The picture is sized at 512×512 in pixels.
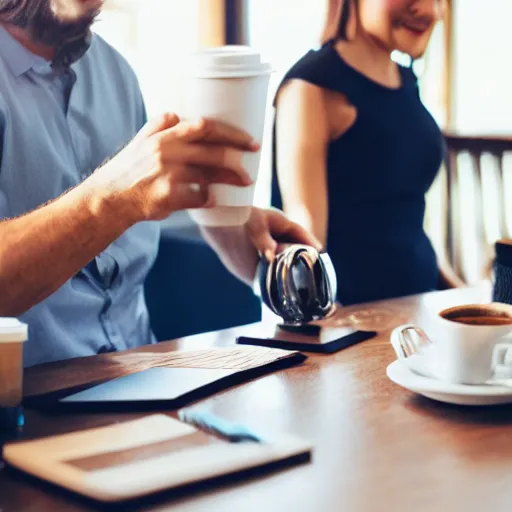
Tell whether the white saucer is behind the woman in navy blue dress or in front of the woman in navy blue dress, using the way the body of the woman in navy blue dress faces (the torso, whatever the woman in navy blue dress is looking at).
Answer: in front

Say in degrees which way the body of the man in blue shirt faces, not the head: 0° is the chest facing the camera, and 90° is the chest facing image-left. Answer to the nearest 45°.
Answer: approximately 315°

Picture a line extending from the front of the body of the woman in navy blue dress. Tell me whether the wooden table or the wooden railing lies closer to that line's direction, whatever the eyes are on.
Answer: the wooden table

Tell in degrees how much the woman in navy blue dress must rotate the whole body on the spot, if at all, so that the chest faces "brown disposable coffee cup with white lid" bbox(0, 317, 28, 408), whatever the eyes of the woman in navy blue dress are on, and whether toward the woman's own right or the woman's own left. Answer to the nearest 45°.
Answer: approximately 45° to the woman's own right

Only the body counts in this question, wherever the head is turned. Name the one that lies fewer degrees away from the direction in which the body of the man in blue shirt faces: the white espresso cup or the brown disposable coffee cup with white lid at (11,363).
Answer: the white espresso cup

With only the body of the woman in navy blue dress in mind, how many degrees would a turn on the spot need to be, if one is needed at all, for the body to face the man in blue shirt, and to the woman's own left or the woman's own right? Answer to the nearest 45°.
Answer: approximately 90° to the woman's own right
